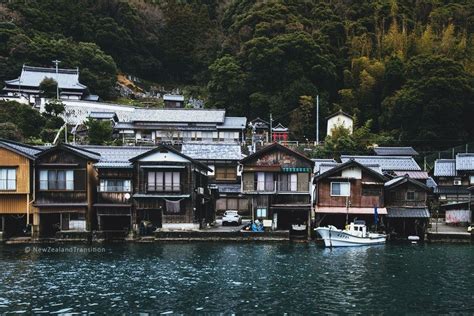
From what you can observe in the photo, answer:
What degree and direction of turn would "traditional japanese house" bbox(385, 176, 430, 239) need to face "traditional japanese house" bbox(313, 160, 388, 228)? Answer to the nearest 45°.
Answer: approximately 45° to its right

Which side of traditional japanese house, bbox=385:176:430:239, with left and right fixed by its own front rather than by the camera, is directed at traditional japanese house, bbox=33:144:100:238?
right

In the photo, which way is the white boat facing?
to the viewer's left

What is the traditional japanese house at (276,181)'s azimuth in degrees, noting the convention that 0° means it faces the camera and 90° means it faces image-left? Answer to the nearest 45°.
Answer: approximately 0°

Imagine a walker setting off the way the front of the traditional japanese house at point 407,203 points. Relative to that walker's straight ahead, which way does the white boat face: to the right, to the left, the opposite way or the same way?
to the right

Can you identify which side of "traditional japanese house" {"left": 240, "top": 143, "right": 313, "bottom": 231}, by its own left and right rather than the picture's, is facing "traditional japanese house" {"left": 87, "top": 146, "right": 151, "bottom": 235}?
right

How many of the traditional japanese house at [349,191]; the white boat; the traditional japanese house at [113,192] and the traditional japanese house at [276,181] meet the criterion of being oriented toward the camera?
3

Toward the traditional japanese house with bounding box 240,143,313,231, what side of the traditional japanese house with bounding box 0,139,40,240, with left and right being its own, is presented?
left

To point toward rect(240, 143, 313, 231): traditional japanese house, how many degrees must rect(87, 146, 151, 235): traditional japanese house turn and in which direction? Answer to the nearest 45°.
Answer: approximately 90° to its left

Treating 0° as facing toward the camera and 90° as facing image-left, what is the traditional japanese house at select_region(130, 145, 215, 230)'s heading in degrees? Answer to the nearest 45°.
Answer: approximately 0°
